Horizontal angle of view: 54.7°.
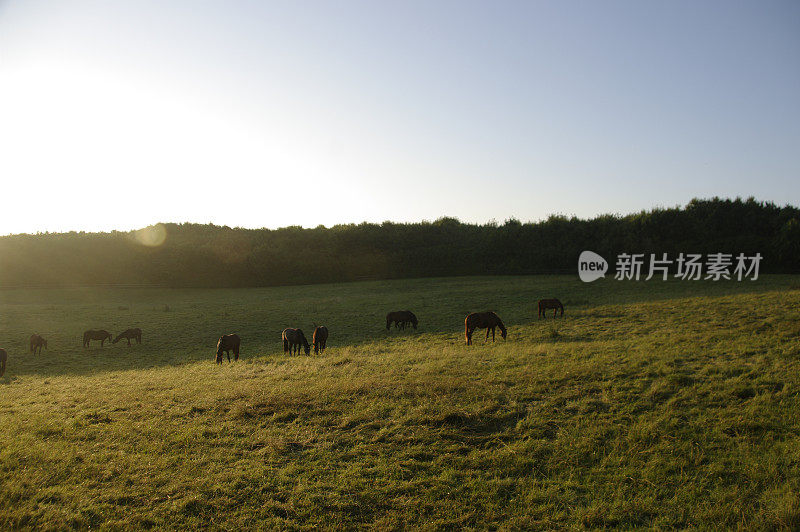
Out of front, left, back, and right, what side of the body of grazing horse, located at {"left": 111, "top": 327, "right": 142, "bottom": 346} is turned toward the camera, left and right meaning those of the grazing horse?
left

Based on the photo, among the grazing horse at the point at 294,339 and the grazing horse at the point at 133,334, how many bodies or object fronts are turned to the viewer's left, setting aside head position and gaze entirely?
1

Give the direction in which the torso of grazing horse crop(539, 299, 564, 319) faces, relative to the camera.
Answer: to the viewer's right

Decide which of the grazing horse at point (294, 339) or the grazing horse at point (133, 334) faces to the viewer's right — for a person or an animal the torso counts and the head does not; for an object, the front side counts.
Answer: the grazing horse at point (294, 339)

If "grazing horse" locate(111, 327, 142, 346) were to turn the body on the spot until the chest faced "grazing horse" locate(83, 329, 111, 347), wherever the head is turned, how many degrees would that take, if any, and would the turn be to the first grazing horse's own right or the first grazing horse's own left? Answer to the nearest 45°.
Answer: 0° — it already faces it

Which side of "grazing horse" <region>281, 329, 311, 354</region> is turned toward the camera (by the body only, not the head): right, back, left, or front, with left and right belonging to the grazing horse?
right
